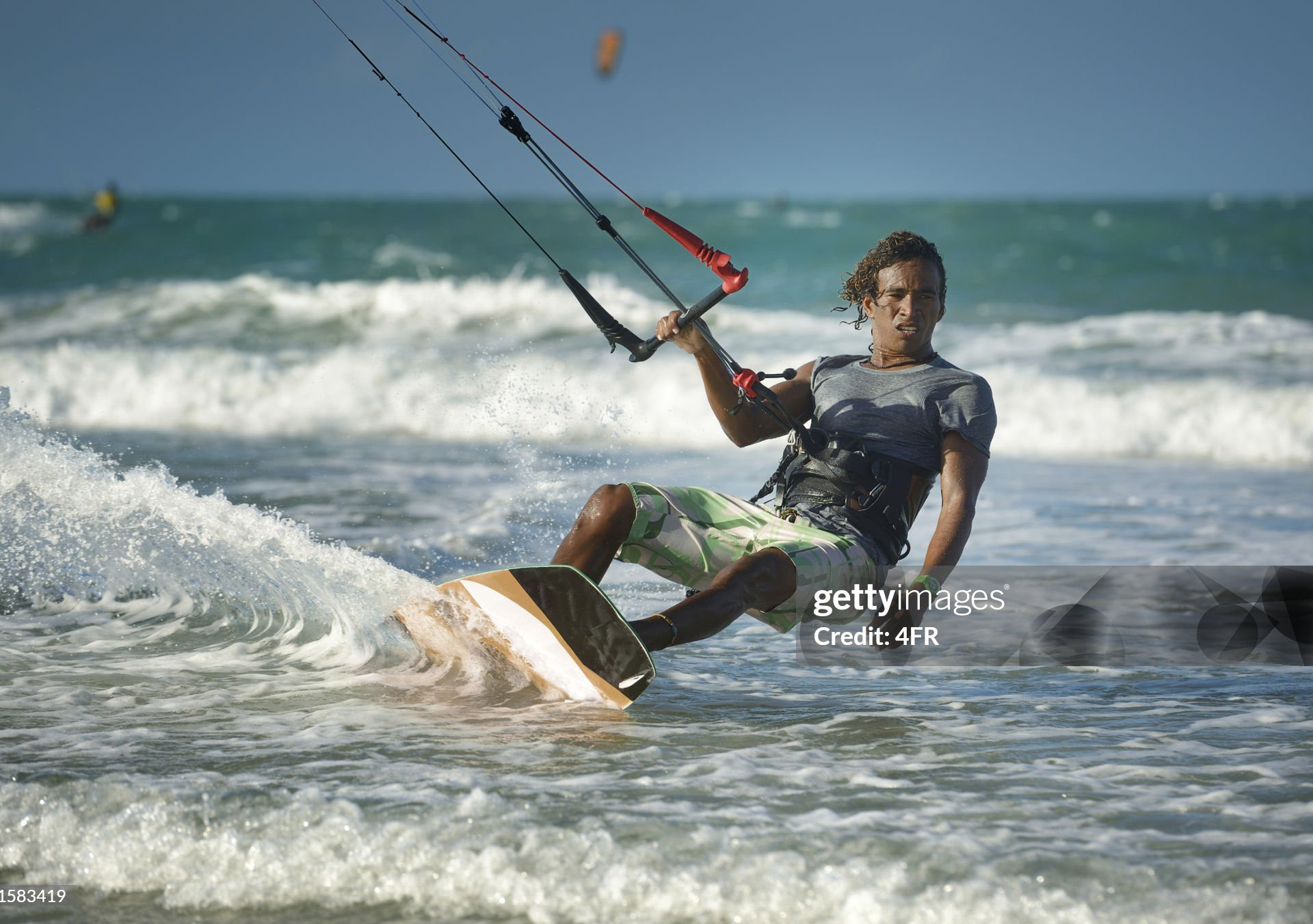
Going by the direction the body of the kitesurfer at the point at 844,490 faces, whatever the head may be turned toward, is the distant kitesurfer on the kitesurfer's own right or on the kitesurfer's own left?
on the kitesurfer's own right
